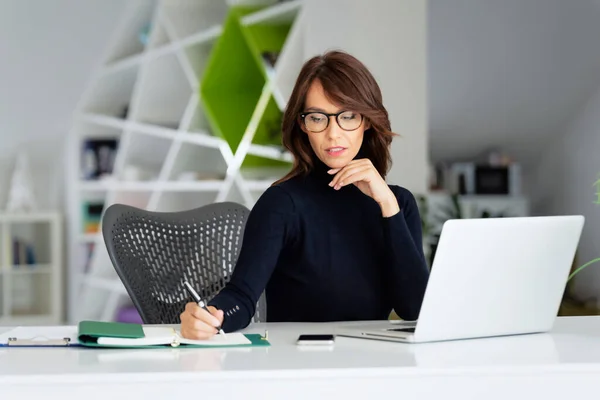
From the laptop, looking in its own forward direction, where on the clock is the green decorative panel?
The green decorative panel is roughly at 1 o'clock from the laptop.

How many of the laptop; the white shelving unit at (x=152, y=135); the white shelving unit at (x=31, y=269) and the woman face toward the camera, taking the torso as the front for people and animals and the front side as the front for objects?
3

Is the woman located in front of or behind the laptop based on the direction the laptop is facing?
in front

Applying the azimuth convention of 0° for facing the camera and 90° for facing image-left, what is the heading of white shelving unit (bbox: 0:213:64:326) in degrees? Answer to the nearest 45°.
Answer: approximately 0°

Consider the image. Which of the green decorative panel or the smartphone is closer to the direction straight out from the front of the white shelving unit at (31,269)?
the smartphone

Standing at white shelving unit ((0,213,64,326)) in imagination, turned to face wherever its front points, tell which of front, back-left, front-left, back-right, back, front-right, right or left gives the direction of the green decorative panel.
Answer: front-left

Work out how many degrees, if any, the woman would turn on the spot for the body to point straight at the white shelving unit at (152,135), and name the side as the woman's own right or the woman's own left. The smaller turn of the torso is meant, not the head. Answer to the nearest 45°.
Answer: approximately 180°

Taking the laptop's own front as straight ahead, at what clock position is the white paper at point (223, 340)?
The white paper is roughly at 10 o'clock from the laptop.

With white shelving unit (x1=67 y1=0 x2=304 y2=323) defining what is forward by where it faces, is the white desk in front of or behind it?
in front

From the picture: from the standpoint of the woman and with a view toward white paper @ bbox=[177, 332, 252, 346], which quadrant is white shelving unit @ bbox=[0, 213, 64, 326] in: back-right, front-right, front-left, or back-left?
back-right

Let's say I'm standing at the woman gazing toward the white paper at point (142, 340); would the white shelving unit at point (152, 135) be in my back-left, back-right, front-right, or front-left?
back-right

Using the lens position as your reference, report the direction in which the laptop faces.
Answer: facing away from the viewer and to the left of the viewer
